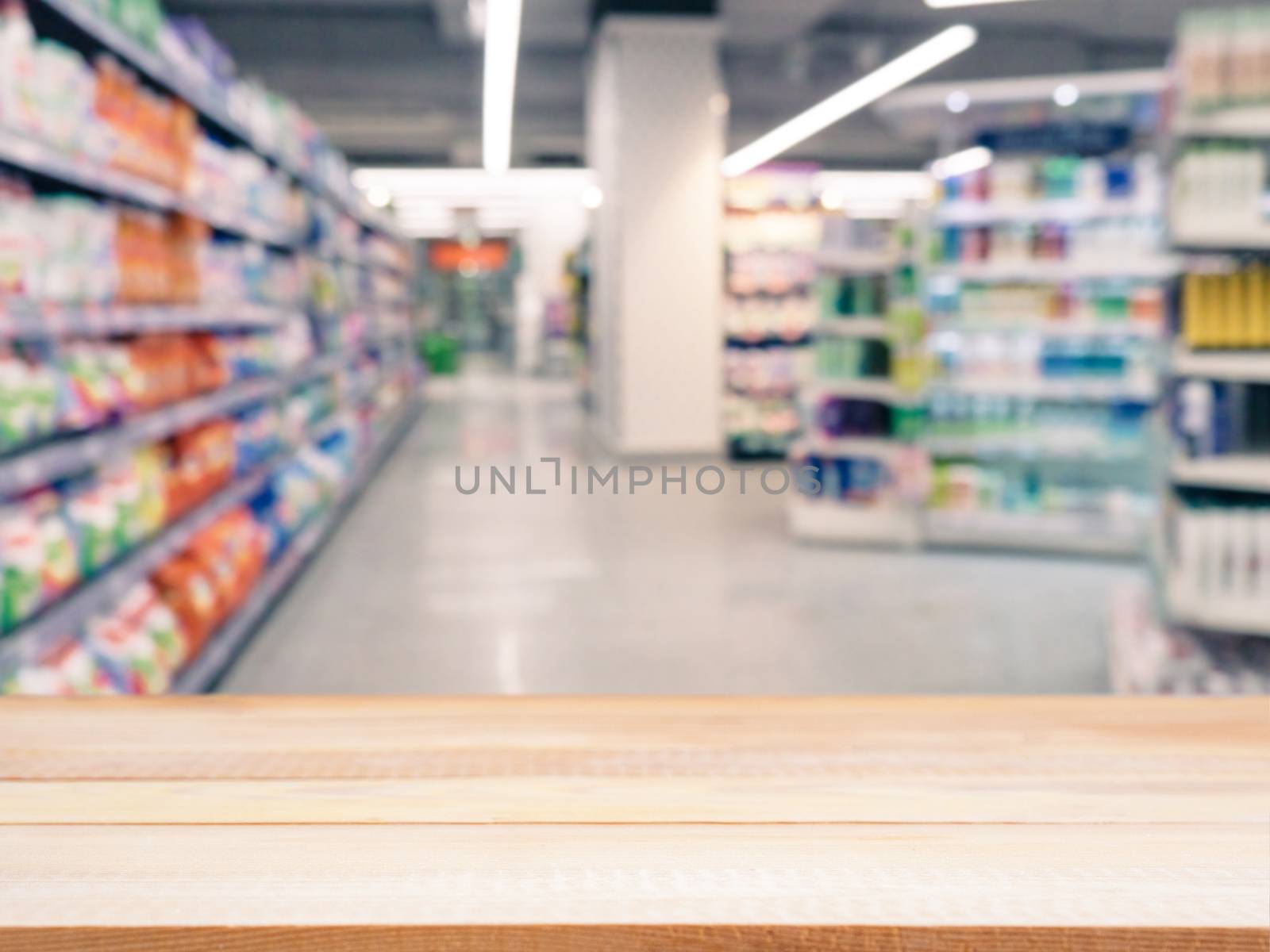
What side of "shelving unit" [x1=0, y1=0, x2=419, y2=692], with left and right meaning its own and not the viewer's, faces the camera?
right

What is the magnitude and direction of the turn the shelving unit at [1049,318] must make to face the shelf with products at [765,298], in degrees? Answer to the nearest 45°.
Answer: approximately 135° to its right

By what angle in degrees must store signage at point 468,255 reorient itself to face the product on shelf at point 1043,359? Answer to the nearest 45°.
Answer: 0° — it already faces it

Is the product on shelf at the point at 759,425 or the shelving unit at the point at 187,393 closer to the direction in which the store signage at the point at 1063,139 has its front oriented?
the shelving unit

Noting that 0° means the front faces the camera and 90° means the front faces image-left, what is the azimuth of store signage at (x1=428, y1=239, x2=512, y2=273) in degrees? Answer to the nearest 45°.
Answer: approximately 0°

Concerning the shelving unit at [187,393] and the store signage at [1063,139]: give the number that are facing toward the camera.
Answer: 1

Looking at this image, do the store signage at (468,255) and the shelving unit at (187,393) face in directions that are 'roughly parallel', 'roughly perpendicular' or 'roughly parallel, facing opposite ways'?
roughly perpendicular
